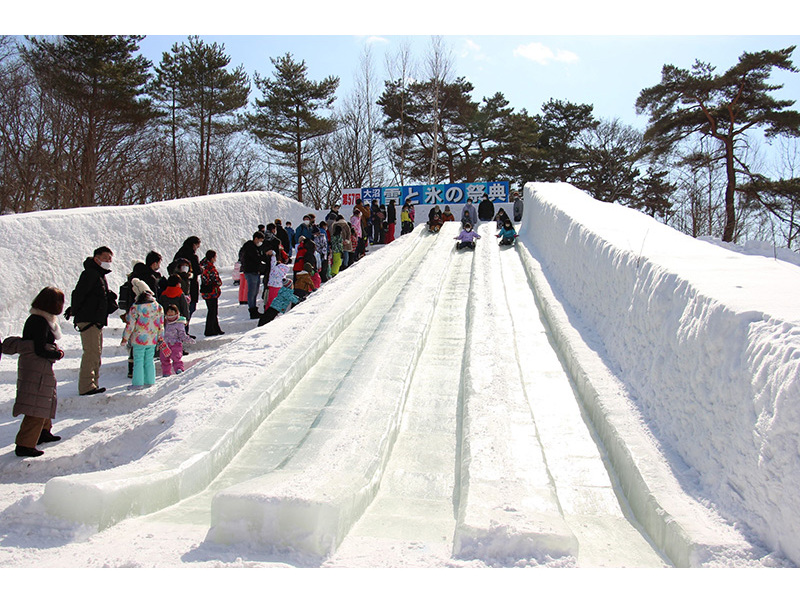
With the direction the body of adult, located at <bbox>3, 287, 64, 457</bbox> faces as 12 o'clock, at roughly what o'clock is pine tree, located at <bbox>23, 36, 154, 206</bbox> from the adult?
The pine tree is roughly at 9 o'clock from the adult.

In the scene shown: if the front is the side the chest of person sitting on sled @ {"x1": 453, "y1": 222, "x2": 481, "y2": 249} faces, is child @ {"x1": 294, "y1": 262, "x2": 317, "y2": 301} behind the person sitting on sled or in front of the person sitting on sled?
in front

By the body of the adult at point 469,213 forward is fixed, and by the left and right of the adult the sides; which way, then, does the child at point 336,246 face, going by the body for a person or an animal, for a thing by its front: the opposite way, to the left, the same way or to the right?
the opposite way

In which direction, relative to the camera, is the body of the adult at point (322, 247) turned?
to the viewer's right

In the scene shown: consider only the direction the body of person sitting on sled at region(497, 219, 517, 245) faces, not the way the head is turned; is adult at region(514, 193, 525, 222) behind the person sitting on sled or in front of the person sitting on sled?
behind

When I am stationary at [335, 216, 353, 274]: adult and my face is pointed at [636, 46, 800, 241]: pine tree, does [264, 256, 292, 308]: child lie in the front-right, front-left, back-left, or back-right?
back-right

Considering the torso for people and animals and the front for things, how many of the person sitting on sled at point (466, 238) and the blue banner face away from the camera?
0

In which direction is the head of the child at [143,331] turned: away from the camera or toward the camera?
away from the camera

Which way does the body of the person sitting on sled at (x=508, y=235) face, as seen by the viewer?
toward the camera

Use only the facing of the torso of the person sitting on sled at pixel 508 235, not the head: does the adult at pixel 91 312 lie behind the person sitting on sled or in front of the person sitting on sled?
in front

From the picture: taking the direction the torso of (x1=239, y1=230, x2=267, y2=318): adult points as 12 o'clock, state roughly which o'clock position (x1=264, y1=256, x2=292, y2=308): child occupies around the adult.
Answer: The child is roughly at 1 o'clock from the adult.

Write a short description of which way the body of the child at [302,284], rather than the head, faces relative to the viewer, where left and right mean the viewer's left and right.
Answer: facing away from the viewer and to the right of the viewer
